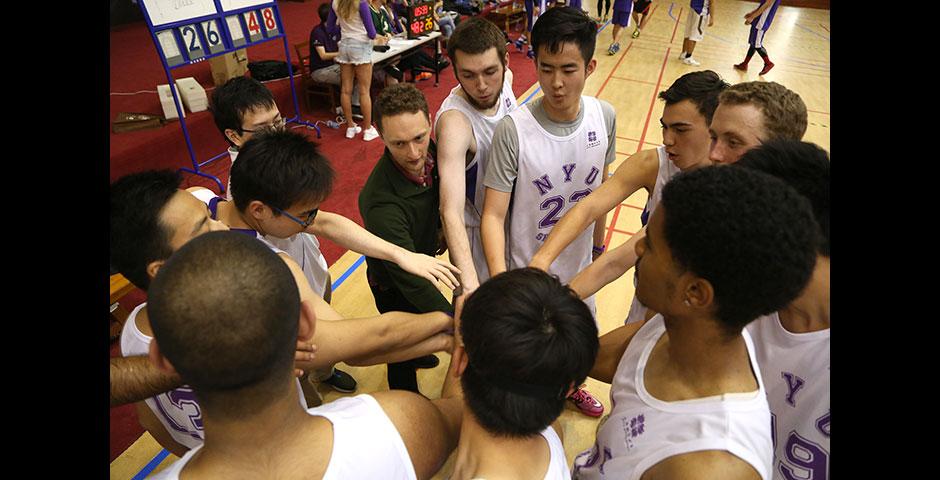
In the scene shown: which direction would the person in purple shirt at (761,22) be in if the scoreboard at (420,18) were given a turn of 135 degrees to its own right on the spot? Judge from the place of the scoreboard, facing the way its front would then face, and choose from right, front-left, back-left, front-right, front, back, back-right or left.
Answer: back

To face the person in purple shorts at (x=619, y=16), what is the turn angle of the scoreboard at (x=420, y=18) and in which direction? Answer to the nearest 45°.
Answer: approximately 90° to its left

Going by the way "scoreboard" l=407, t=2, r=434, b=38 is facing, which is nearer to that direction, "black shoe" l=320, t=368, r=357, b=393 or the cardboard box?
the black shoe

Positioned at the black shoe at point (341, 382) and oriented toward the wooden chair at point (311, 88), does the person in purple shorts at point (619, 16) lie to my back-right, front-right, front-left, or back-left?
front-right

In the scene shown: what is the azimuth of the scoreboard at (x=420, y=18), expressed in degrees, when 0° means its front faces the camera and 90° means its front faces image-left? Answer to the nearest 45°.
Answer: approximately 315°

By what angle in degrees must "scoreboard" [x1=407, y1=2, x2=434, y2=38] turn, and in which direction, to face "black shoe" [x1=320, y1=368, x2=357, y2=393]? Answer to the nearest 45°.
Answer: approximately 45° to its right

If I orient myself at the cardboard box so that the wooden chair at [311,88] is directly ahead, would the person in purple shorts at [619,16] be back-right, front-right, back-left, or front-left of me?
front-left

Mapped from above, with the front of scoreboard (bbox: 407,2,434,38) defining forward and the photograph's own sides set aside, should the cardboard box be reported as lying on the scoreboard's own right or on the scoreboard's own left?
on the scoreboard's own right

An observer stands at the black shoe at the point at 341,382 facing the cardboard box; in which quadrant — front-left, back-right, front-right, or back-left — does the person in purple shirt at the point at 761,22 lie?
front-right

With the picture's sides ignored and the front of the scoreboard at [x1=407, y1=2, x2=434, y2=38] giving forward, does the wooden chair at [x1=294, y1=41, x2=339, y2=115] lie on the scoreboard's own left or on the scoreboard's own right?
on the scoreboard's own right
